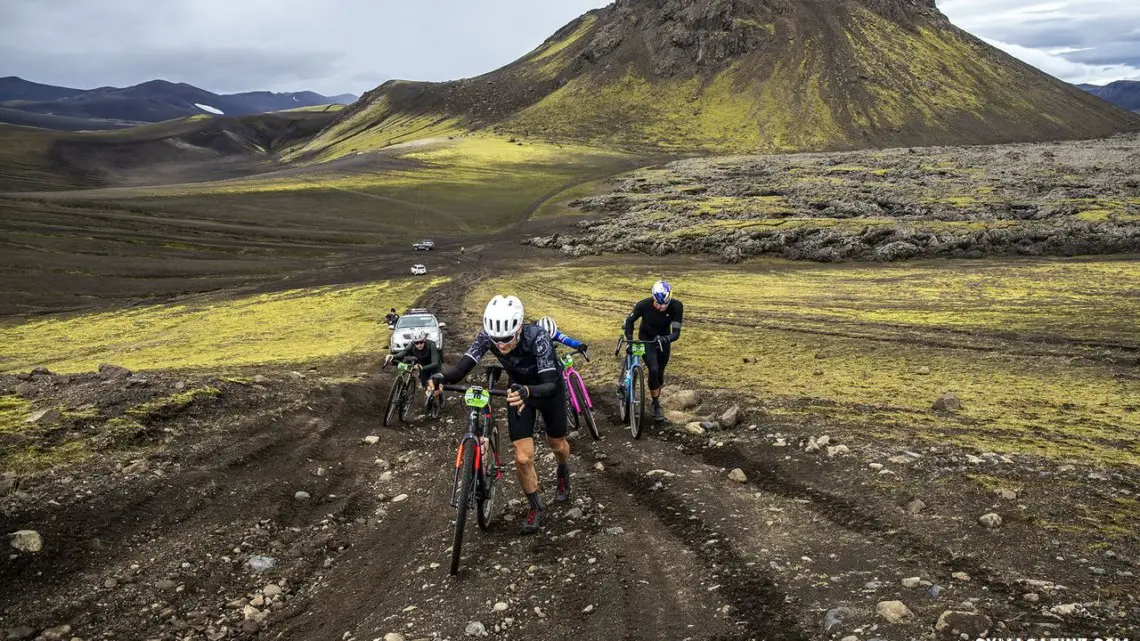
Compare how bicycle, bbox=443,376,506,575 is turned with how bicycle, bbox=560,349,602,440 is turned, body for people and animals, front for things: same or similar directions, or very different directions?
same or similar directions

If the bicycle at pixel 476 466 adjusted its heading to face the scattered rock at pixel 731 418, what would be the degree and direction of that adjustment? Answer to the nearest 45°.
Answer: approximately 135° to its left

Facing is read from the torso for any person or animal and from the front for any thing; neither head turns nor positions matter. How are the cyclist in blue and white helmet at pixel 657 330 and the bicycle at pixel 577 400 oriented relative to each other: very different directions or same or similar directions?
same or similar directions

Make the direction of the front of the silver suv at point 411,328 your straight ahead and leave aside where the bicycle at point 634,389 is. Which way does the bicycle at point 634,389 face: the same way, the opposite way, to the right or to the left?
the same way

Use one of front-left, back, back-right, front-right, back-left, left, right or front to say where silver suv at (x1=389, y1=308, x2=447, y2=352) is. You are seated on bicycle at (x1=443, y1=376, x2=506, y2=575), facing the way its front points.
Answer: back

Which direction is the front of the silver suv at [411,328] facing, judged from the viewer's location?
facing the viewer

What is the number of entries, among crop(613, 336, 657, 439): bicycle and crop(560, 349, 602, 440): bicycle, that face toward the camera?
2

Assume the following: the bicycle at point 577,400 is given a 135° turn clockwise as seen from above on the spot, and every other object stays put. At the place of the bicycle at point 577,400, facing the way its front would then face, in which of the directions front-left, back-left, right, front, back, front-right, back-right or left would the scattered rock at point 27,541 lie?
left

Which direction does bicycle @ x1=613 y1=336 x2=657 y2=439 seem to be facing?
toward the camera

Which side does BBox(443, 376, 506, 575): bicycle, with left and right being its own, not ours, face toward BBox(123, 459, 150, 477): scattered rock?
right

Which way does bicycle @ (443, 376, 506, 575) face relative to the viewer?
toward the camera

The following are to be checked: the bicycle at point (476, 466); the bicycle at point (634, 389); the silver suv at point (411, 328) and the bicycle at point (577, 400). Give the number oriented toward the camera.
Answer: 4

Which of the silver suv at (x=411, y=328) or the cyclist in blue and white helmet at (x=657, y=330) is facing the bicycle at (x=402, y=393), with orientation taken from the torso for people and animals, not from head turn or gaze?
the silver suv

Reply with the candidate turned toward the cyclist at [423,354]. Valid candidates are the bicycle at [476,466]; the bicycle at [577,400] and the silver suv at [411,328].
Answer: the silver suv

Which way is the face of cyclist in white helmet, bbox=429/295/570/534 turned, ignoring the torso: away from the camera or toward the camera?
toward the camera

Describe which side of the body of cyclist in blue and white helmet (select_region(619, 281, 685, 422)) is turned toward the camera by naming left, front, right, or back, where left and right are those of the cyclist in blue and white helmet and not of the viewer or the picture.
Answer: front

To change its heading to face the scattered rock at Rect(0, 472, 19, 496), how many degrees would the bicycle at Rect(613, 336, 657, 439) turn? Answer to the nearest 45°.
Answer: approximately 45° to its right

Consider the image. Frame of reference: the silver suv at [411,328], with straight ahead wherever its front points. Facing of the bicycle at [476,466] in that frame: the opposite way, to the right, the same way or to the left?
the same way
